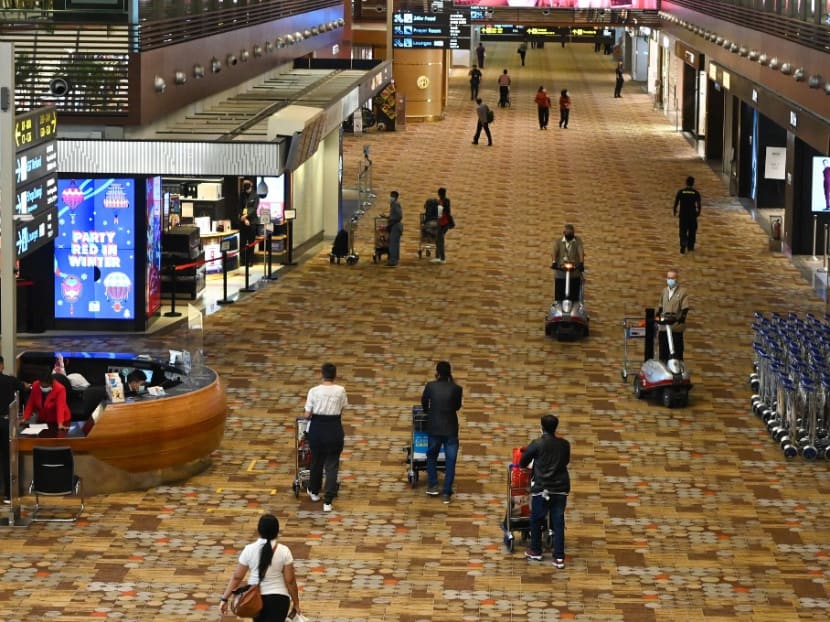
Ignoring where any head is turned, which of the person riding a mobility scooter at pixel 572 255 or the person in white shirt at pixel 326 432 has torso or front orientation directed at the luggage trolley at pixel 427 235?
the person in white shirt

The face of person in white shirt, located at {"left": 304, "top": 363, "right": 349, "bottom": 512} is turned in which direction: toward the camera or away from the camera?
away from the camera

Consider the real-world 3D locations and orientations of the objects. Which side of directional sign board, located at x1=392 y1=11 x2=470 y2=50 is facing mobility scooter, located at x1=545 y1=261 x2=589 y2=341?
front

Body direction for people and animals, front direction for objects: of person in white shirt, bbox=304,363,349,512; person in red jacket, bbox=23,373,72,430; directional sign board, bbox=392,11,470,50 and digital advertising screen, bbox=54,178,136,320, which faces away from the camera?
the person in white shirt

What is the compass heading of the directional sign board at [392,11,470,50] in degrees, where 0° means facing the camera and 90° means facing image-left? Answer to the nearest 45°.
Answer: approximately 0°

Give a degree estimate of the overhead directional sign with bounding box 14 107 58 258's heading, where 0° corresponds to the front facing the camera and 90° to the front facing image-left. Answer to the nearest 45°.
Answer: approximately 315°

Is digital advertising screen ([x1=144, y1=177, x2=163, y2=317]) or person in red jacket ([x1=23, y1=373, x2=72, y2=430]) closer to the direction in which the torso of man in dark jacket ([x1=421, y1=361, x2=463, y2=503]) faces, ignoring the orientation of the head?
the digital advertising screen

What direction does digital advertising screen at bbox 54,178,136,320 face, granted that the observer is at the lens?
facing the viewer

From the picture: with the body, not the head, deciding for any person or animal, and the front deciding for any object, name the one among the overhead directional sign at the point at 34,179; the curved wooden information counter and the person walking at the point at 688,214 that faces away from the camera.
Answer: the person walking

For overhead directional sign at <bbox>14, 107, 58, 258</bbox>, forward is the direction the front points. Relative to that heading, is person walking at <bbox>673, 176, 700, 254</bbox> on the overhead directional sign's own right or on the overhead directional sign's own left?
on the overhead directional sign's own left

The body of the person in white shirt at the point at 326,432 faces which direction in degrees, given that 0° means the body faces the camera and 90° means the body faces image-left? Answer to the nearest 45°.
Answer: approximately 180°

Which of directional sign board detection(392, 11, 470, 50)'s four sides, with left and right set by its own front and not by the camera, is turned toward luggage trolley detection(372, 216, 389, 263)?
front

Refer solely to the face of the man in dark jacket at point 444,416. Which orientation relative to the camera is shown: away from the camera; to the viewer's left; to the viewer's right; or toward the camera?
away from the camera

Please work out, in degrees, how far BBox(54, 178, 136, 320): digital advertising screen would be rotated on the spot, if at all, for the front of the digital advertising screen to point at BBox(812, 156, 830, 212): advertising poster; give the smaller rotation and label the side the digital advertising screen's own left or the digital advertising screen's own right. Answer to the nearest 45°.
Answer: approximately 90° to the digital advertising screen's own left

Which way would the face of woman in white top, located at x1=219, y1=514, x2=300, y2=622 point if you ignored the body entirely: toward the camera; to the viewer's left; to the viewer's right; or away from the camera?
away from the camera
